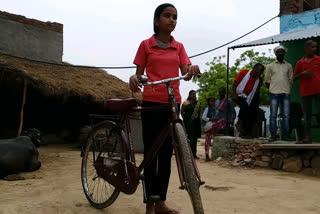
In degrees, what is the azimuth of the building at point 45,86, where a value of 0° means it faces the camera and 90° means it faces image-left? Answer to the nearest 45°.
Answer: approximately 315°

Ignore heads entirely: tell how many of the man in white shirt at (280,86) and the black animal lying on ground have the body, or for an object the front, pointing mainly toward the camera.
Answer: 1
